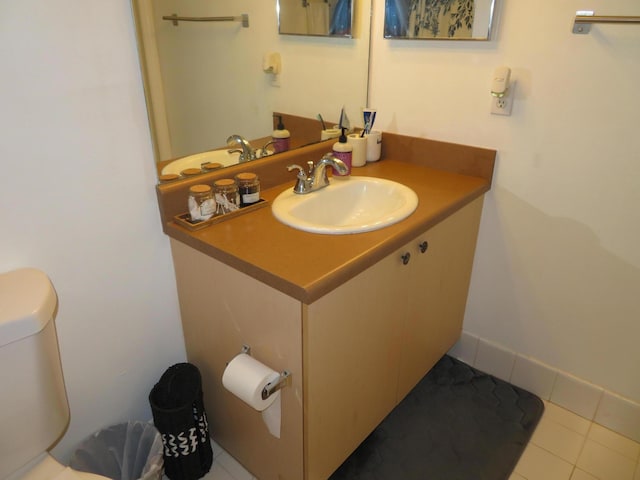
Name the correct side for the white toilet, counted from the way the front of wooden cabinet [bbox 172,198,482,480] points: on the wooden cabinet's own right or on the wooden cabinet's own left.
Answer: on the wooden cabinet's own right

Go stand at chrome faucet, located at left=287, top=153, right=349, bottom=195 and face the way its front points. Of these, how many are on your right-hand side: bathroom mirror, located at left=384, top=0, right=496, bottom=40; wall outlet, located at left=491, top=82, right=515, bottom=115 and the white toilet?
1

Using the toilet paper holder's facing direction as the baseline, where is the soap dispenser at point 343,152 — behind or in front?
behind

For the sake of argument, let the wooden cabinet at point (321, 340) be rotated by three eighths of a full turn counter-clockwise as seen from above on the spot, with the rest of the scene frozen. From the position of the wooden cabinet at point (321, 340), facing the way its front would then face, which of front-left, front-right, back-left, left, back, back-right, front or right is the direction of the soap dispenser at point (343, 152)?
front

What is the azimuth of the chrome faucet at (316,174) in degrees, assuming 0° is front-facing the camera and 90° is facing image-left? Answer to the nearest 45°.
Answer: approximately 315°

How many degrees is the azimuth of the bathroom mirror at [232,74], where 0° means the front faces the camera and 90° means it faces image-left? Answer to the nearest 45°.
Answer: approximately 315°

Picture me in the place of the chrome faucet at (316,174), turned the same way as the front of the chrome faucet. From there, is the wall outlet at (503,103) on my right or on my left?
on my left

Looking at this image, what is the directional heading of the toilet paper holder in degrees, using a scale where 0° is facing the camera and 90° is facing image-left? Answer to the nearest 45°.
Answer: approximately 45°

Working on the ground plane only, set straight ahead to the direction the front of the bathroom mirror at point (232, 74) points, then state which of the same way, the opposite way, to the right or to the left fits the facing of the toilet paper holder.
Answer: to the right

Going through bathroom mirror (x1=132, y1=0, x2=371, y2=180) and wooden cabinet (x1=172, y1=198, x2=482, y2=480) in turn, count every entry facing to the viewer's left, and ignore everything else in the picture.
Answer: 0
